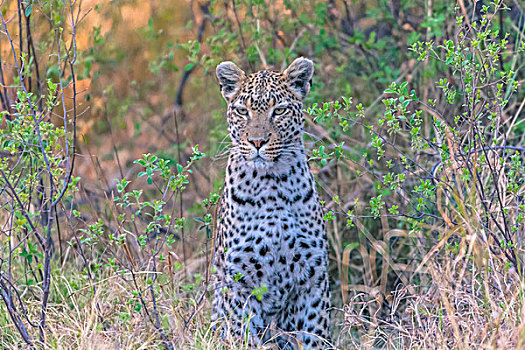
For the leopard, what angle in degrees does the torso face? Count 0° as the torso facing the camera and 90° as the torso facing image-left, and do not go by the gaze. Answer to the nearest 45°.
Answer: approximately 0°
